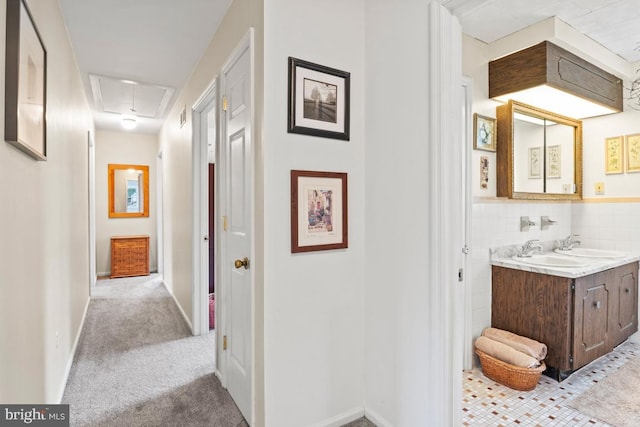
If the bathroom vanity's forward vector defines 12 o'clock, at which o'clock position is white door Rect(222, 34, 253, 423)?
The white door is roughly at 3 o'clock from the bathroom vanity.

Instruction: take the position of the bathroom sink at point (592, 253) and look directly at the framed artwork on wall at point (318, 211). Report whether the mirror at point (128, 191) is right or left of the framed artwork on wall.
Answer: right

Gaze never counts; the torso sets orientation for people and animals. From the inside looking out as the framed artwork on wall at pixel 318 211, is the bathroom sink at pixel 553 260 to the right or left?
on its left

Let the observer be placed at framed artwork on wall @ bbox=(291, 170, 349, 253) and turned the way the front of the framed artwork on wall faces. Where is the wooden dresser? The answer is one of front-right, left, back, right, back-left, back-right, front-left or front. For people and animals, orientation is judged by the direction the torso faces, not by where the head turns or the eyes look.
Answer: back

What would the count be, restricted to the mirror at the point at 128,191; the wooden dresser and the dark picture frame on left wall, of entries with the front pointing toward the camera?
2

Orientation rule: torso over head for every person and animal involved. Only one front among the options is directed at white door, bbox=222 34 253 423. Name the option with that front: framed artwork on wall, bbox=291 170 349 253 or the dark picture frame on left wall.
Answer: the dark picture frame on left wall

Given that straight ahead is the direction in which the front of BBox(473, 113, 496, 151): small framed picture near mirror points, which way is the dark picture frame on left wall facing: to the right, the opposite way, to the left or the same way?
to the left

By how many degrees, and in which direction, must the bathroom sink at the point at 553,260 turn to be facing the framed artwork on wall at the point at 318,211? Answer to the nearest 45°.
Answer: approximately 90° to its right

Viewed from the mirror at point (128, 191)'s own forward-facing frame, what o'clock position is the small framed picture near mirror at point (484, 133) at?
The small framed picture near mirror is roughly at 11 o'clock from the mirror.

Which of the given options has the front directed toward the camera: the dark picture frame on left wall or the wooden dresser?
the wooden dresser

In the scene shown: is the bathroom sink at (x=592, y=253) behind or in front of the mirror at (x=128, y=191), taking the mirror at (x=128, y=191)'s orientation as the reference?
in front

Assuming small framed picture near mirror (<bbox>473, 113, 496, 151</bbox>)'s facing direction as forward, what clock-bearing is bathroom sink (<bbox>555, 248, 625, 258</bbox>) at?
The bathroom sink is roughly at 9 o'clock from the small framed picture near mirror.

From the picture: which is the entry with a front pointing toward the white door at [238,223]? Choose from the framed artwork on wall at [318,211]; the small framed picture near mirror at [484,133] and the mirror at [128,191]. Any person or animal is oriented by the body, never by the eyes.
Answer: the mirror

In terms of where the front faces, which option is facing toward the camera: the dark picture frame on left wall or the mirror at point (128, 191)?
the mirror

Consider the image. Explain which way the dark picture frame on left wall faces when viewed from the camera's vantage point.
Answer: facing to the right of the viewer

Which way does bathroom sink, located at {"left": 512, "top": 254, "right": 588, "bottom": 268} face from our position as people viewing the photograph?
facing the viewer and to the right of the viewer

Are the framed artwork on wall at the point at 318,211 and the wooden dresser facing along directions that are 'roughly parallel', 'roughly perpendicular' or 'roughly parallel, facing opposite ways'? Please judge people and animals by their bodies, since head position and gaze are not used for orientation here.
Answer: roughly parallel

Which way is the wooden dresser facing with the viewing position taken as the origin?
facing the viewer

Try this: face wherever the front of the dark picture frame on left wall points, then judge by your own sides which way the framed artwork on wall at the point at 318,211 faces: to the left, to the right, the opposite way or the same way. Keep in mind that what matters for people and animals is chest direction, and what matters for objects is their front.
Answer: to the right
